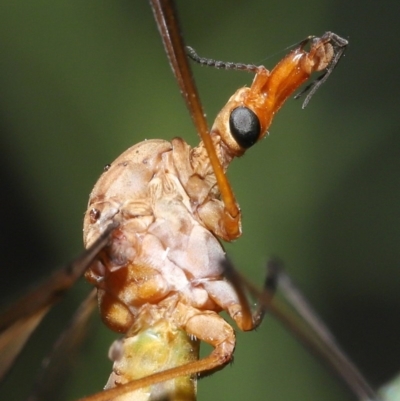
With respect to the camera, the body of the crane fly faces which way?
to the viewer's right
